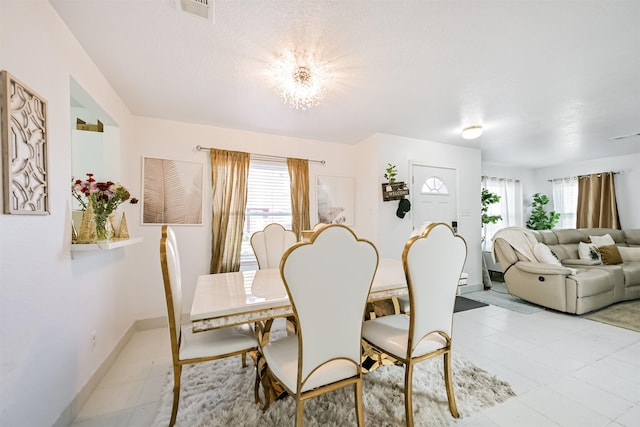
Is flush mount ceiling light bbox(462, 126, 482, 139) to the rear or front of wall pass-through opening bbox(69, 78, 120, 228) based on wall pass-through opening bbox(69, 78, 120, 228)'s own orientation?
to the front

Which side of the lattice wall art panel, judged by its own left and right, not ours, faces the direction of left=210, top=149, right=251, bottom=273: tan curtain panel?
left

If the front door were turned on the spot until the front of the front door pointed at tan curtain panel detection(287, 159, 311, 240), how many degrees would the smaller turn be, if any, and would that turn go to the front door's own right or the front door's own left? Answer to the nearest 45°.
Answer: approximately 90° to the front door's own right

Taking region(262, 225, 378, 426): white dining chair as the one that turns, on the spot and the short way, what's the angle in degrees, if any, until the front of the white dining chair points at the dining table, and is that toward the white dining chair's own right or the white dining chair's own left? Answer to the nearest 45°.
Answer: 0° — it already faces it

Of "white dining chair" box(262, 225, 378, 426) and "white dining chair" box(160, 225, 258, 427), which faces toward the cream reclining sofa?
"white dining chair" box(160, 225, 258, 427)

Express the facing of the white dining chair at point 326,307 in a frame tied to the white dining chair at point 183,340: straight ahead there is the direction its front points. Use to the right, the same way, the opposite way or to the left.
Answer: to the left

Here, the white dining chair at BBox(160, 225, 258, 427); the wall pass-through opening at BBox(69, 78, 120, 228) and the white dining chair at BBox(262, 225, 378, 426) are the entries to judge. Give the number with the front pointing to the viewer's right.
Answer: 2

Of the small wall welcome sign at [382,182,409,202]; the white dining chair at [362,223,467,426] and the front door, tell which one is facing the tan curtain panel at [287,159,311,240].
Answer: the white dining chair

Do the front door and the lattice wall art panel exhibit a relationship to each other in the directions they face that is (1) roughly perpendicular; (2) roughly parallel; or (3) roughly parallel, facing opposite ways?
roughly perpendicular

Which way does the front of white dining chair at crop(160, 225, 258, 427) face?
to the viewer's right

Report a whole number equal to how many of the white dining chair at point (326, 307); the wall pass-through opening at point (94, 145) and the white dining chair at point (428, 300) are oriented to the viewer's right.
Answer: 1

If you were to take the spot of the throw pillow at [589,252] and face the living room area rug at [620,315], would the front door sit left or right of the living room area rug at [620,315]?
right

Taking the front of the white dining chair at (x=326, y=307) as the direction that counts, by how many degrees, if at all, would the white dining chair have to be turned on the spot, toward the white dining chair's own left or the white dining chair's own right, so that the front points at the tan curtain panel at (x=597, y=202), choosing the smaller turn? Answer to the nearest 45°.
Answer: approximately 90° to the white dining chair's own right

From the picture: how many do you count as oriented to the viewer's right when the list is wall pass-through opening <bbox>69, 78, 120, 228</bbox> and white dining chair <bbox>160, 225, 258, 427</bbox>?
2

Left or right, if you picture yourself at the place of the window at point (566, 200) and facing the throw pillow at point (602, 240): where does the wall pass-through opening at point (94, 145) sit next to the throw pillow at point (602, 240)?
right

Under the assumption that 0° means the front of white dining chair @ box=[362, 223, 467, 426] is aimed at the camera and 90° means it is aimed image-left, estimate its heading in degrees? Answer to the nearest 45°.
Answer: approximately 135°

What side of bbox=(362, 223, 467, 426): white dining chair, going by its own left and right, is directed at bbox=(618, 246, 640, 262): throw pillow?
right

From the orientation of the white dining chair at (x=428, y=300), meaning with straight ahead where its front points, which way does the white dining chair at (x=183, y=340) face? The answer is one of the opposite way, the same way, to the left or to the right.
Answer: to the right

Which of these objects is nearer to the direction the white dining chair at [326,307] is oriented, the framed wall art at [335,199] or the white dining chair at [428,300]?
the framed wall art
